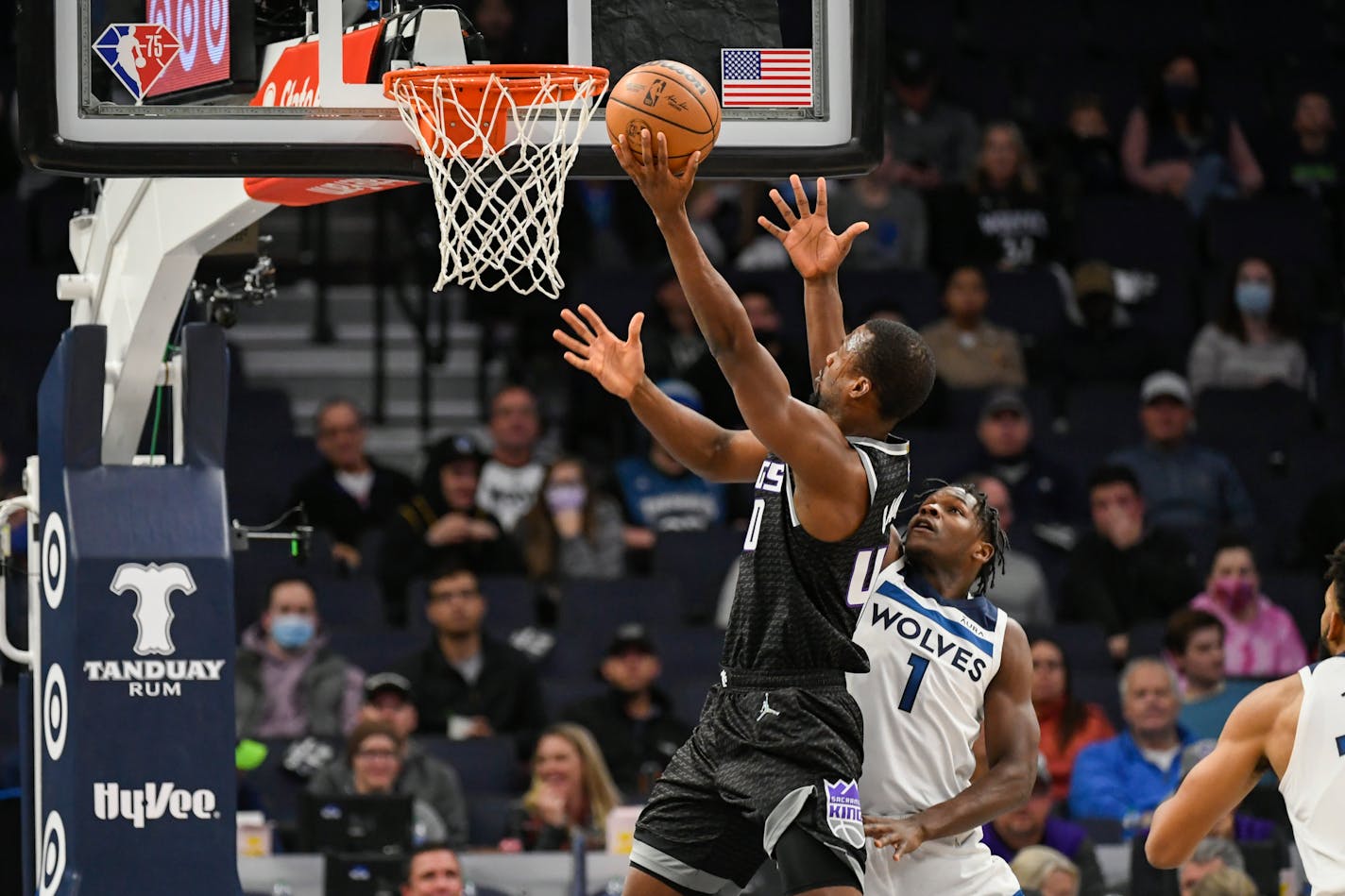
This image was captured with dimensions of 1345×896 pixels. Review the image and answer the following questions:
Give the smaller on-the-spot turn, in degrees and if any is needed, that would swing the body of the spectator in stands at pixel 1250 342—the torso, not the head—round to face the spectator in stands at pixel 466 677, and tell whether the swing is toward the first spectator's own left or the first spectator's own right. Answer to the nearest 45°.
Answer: approximately 45° to the first spectator's own right

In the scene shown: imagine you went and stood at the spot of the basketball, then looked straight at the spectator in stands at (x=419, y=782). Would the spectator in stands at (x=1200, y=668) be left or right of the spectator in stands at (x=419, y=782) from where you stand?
right

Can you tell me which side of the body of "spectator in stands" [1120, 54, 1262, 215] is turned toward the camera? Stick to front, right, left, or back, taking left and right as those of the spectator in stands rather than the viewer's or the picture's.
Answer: front

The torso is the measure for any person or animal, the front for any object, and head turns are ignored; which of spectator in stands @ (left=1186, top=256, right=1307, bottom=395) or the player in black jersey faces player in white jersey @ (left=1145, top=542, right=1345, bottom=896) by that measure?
the spectator in stands

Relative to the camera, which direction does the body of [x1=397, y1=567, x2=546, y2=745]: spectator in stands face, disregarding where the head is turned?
toward the camera

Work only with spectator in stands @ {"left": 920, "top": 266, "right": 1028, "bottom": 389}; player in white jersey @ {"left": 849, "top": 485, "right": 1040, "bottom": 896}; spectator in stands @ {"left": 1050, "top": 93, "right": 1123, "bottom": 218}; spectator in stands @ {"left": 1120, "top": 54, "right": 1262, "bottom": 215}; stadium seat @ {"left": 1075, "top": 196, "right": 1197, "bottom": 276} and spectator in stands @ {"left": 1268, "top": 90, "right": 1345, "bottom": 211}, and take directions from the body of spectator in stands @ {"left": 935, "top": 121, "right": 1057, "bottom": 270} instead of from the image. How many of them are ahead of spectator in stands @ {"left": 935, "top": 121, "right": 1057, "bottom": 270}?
2

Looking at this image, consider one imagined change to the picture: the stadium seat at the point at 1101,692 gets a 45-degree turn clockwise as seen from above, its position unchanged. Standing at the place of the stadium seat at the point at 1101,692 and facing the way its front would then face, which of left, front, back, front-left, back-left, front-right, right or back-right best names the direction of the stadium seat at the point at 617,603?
front-right

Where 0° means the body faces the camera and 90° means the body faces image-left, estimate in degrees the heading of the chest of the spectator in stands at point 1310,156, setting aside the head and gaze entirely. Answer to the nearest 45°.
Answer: approximately 0°

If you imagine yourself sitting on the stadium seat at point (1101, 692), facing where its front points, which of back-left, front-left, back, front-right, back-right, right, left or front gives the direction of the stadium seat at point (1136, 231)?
back

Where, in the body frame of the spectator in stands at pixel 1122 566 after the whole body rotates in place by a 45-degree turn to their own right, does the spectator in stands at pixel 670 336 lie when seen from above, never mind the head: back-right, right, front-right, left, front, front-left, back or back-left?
front-right

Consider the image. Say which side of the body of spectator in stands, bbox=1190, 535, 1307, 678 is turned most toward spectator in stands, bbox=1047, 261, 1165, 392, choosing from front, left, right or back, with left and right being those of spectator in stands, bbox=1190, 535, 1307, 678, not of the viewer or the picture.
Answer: back

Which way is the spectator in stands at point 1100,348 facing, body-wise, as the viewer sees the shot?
toward the camera

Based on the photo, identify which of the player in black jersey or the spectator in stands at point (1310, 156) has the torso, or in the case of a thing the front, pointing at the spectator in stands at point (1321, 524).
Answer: the spectator in stands at point (1310, 156)
